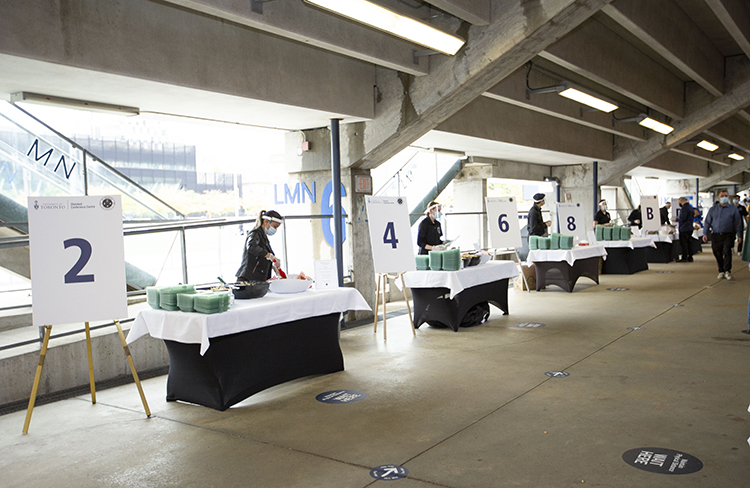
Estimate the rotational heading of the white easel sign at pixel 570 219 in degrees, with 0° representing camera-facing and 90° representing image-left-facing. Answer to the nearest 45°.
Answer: approximately 0°

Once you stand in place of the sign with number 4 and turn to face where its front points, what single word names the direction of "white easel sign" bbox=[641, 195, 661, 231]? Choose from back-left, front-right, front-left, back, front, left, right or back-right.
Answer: back-left

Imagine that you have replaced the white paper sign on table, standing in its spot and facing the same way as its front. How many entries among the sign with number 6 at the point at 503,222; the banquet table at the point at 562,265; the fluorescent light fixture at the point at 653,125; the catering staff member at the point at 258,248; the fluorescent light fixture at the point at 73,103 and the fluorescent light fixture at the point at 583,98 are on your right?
2

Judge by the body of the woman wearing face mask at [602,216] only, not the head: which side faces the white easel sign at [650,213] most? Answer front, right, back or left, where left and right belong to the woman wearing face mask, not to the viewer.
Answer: left

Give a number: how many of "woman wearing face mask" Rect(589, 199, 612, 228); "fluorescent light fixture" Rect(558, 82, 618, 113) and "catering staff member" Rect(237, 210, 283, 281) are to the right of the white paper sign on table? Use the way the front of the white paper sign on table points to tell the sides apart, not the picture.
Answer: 1

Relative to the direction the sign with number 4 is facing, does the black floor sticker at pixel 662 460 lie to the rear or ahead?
ahead

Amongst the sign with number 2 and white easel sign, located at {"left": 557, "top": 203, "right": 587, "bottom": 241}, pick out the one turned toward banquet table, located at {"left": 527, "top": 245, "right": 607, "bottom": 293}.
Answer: the white easel sign
